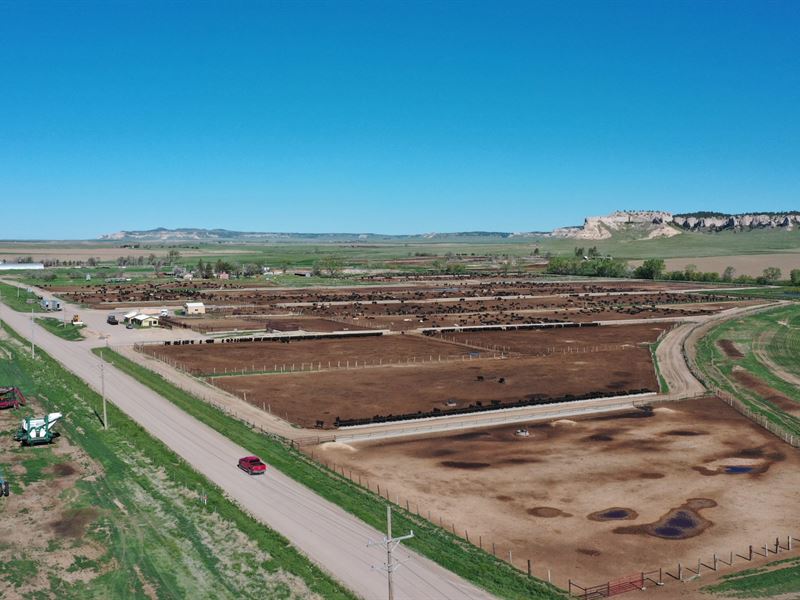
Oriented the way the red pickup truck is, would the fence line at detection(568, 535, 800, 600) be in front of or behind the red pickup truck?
behind
